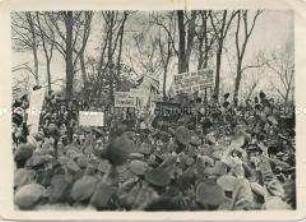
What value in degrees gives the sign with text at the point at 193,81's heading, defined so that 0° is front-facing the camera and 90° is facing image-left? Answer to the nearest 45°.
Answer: approximately 0°
